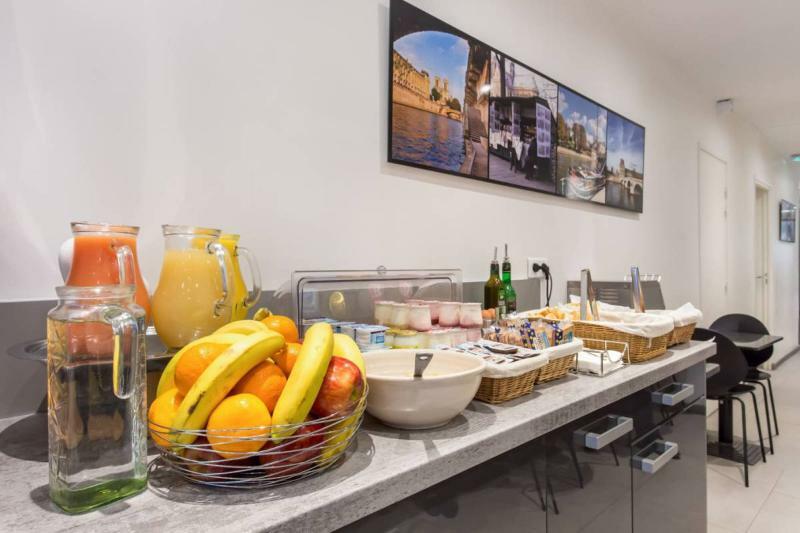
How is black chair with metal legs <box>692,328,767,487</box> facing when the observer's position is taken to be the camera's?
facing away from the viewer and to the right of the viewer

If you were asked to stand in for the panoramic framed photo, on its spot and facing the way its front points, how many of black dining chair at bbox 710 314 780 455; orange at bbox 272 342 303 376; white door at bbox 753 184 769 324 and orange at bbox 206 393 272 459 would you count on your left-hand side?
2

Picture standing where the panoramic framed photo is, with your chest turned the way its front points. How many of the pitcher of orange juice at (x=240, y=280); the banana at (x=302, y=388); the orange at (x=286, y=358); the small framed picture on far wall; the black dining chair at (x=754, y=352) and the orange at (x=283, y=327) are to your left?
2

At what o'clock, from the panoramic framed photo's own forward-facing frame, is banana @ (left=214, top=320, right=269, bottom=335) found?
The banana is roughly at 2 o'clock from the panoramic framed photo.

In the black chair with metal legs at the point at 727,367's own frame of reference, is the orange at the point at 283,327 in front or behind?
behind

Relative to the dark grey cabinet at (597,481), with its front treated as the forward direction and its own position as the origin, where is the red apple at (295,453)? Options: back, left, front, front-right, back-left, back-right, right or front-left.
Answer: right

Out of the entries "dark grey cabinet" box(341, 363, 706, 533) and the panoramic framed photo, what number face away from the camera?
0

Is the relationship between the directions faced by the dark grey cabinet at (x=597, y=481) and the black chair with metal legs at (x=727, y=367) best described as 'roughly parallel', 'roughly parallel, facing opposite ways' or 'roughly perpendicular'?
roughly perpendicular

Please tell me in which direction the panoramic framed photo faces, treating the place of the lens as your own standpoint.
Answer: facing the viewer and to the right of the viewer

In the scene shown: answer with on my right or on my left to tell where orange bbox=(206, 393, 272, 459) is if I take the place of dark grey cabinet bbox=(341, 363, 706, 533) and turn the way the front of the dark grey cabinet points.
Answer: on my right

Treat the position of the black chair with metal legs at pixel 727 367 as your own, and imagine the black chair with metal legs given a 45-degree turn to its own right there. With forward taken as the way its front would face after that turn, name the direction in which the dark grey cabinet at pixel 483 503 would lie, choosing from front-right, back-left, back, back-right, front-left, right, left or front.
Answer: right

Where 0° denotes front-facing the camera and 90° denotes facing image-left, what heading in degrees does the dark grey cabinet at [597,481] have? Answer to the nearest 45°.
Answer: approximately 315°

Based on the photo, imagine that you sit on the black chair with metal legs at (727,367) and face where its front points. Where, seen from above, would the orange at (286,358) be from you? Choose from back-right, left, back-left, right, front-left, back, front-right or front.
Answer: back-right

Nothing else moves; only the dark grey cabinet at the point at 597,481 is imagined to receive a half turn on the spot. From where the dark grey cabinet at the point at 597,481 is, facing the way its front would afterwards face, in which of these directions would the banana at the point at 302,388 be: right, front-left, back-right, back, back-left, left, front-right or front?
left

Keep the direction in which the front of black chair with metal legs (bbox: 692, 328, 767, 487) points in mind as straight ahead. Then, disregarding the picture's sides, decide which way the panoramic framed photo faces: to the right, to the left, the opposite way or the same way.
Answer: to the right
